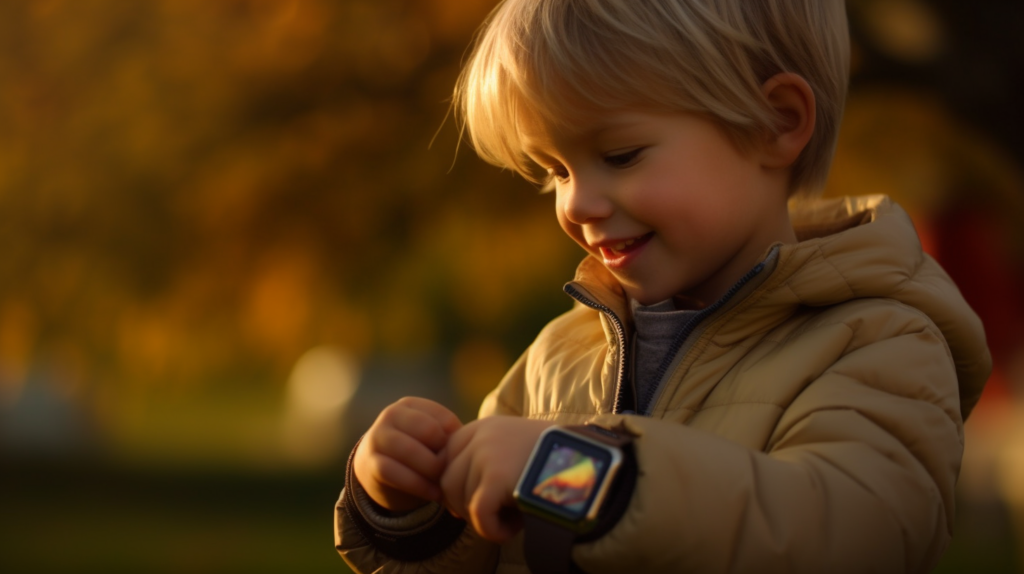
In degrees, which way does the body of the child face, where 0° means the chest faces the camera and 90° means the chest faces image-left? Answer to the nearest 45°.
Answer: approximately 45°
